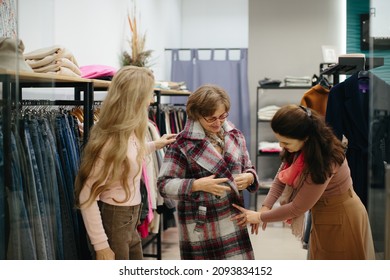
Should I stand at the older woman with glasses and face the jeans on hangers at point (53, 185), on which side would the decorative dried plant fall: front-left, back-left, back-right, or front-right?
front-right

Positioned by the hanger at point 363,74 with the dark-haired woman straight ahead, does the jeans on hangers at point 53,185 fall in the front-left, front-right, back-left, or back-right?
front-right

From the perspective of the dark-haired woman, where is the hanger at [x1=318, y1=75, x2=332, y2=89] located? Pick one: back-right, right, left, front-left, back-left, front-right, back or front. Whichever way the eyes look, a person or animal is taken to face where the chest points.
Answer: right

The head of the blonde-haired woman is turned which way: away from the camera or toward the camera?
away from the camera

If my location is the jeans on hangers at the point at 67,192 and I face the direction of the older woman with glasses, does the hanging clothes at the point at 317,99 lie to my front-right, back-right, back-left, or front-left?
front-left

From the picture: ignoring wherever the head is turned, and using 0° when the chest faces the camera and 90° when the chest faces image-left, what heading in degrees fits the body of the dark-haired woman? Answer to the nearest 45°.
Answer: approximately 90°

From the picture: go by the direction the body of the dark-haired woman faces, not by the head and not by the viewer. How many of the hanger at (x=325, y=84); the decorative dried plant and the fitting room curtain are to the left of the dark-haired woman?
0
